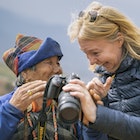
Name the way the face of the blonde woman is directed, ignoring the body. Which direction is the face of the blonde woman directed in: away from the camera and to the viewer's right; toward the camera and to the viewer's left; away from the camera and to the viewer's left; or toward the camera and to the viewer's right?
toward the camera and to the viewer's left

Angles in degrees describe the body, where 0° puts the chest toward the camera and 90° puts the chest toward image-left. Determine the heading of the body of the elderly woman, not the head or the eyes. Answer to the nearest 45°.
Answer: approximately 315°

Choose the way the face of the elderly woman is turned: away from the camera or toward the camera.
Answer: toward the camera
